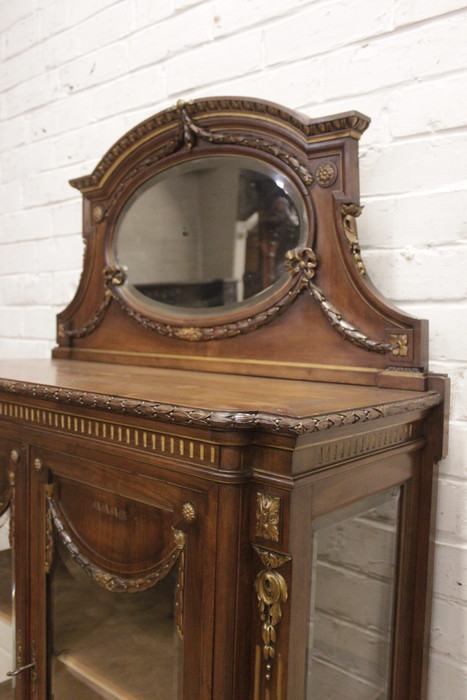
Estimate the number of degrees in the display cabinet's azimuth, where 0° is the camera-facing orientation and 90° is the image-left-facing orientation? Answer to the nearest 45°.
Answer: approximately 45°
